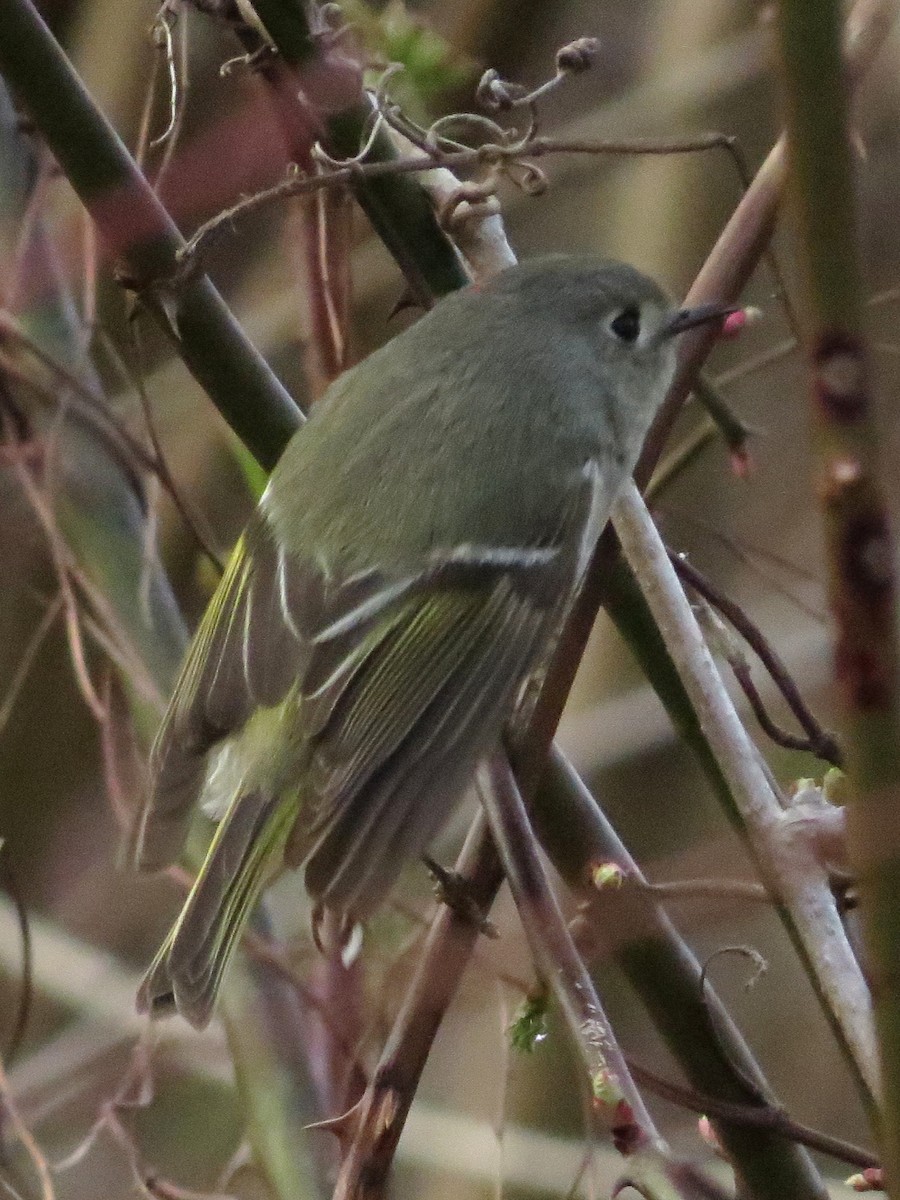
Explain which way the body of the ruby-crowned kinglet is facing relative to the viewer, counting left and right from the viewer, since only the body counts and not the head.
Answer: facing away from the viewer and to the right of the viewer

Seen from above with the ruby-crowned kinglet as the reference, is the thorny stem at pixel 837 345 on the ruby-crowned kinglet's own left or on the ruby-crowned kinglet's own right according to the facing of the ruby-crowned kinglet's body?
on the ruby-crowned kinglet's own right
